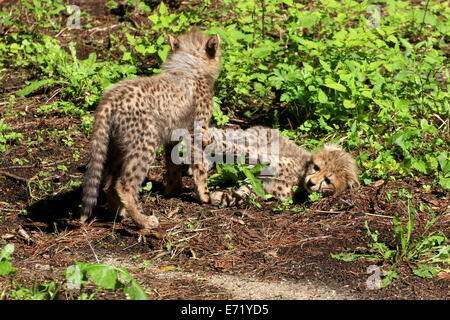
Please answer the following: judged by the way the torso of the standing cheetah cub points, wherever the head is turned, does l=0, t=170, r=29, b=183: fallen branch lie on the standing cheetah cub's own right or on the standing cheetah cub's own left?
on the standing cheetah cub's own left

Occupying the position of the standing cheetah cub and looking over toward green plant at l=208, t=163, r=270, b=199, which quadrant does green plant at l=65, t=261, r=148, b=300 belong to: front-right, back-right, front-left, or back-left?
back-right

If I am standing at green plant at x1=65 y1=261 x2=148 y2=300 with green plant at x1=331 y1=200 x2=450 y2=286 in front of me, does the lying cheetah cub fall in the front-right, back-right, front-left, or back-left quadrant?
front-left

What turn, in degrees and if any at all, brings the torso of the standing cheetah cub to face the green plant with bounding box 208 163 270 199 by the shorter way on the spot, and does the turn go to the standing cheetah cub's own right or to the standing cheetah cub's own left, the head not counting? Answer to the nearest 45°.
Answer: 0° — it already faces it

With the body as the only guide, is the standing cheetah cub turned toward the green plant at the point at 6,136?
no

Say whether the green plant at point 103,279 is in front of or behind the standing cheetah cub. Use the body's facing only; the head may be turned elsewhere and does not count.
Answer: behind

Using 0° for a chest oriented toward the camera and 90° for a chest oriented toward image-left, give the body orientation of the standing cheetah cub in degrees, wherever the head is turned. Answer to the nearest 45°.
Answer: approximately 225°

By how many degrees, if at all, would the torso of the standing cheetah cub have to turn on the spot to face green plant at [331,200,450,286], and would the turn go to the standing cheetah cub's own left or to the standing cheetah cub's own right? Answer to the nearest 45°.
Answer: approximately 90° to the standing cheetah cub's own right

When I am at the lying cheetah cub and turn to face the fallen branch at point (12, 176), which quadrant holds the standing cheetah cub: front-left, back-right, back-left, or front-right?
front-left

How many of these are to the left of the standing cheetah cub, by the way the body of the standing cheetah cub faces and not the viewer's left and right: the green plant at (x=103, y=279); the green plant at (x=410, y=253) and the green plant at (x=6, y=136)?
1

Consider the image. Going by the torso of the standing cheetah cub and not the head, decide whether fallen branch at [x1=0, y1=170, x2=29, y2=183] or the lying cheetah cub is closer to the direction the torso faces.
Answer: the lying cheetah cub
